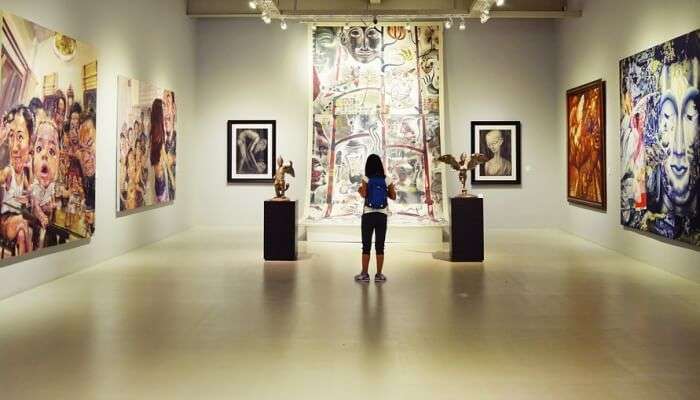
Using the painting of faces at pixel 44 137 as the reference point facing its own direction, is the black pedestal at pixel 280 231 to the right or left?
on its left

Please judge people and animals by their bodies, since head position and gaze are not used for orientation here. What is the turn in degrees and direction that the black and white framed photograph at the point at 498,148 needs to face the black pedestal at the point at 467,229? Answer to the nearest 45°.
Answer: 0° — it already faces it

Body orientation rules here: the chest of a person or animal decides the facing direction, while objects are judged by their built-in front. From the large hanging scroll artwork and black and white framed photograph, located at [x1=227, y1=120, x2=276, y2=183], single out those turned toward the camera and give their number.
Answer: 2

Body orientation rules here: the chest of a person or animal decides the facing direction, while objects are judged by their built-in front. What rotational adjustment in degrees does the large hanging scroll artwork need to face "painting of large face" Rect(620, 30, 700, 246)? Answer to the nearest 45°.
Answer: approximately 45° to its left

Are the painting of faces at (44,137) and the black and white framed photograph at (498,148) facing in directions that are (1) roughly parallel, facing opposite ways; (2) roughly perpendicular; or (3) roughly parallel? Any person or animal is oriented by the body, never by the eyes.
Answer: roughly perpendicular

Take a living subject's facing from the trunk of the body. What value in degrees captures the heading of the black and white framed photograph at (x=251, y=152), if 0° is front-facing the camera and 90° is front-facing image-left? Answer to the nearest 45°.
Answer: approximately 0°

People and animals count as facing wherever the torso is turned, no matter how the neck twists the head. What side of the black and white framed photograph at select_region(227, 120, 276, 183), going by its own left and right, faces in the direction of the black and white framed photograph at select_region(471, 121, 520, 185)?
left

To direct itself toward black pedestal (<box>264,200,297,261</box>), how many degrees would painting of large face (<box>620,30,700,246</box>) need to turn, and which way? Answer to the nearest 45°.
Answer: approximately 45° to its right
